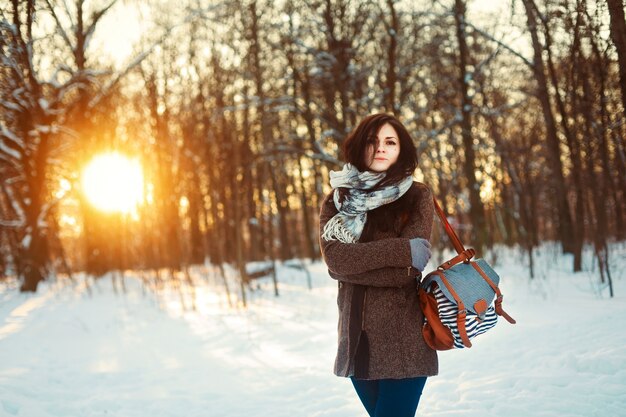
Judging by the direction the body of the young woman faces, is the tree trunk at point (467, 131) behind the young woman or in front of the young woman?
behind

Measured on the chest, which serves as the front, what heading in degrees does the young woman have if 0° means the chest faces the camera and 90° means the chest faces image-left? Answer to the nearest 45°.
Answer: approximately 45°

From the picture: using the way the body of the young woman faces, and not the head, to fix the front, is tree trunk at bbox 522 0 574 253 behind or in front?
behind

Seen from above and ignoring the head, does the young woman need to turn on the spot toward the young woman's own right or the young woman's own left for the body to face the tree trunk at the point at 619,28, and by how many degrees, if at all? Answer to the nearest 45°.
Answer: approximately 180°

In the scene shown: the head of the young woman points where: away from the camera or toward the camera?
toward the camera
